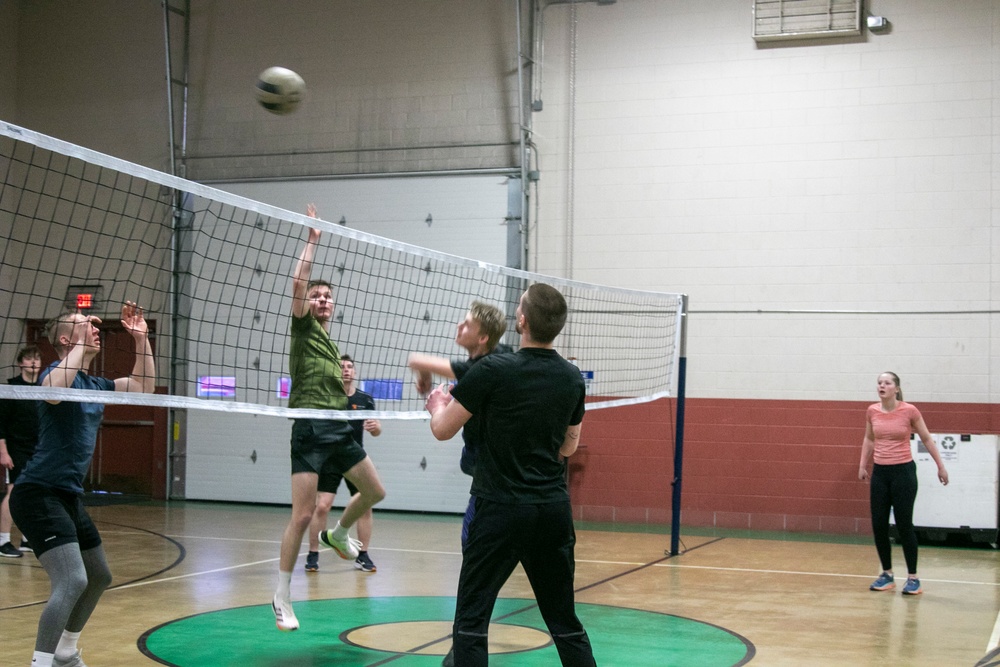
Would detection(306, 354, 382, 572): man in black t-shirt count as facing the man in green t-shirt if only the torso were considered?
yes

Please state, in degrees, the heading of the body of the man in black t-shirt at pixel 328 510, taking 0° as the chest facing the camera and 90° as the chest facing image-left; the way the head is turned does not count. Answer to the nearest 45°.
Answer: approximately 0°

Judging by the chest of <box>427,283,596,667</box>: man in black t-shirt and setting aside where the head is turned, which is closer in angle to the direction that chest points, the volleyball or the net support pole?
the volleyball

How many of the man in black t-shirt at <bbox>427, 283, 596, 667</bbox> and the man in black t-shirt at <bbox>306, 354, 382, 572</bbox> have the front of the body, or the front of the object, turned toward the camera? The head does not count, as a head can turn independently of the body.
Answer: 1

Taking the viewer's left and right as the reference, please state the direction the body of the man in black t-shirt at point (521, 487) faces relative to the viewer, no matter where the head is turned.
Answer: facing away from the viewer and to the left of the viewer

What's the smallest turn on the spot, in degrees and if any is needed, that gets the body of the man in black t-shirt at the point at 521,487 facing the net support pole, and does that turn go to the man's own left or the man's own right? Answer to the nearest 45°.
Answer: approximately 45° to the man's own right

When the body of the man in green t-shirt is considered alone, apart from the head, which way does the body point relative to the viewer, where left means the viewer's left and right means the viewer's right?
facing the viewer and to the right of the viewer

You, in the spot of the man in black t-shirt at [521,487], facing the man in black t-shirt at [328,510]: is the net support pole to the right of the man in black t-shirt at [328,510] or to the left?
right

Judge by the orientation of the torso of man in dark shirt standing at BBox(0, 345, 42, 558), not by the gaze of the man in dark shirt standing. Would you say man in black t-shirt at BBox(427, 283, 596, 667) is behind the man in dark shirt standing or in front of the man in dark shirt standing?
in front

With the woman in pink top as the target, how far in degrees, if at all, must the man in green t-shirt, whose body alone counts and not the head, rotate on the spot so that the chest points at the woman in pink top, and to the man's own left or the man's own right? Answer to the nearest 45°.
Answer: approximately 45° to the man's own left

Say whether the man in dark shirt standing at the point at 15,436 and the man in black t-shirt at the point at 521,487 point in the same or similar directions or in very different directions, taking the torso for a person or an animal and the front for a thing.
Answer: very different directions

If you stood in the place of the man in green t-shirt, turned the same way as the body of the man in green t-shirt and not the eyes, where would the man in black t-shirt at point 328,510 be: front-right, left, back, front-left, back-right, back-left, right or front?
back-left
